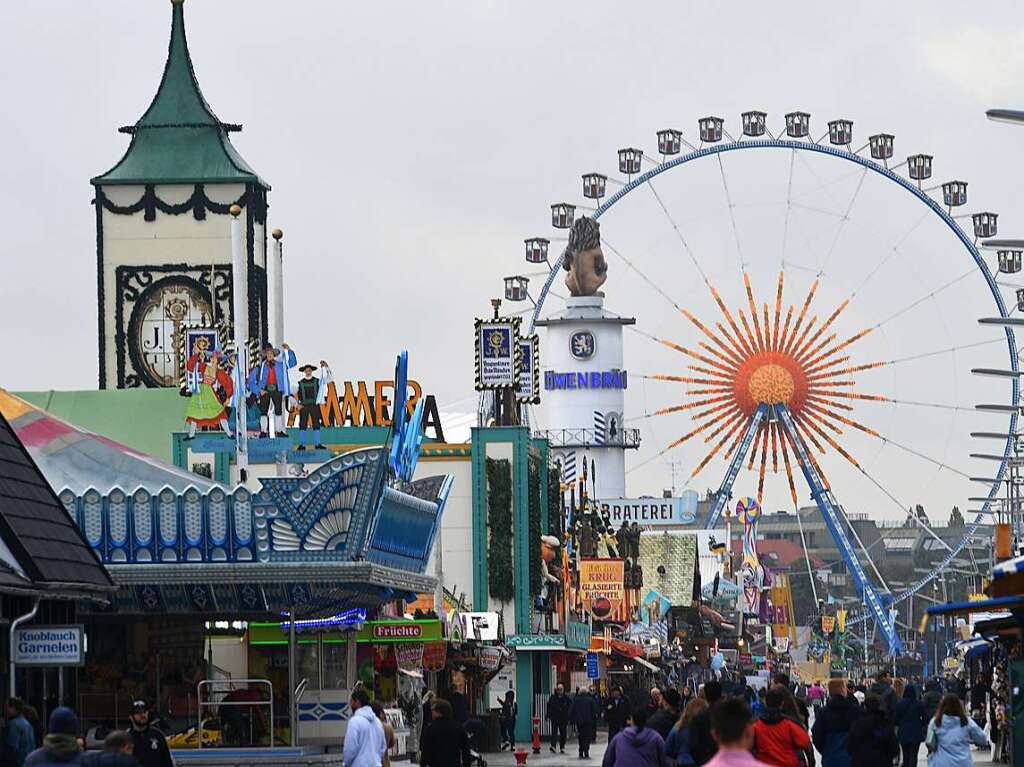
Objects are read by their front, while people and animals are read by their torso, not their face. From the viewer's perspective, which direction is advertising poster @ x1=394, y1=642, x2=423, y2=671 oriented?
toward the camera

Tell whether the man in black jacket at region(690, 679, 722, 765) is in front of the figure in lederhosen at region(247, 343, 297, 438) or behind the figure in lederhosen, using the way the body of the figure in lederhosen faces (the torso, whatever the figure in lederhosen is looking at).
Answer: in front

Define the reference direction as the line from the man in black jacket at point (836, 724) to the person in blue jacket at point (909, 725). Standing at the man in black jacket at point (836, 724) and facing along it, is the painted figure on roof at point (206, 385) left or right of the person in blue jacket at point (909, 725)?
left

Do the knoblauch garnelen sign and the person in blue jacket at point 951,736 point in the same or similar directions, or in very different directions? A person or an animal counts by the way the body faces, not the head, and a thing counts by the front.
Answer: very different directions

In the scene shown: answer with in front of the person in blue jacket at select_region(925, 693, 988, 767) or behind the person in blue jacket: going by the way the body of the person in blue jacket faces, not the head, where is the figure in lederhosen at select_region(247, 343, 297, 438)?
in front

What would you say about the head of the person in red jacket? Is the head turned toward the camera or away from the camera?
away from the camera

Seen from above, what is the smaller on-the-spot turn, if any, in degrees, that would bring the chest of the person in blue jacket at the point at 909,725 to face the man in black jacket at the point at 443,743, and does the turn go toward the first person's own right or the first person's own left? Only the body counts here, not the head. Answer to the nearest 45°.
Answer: approximately 135° to the first person's own left

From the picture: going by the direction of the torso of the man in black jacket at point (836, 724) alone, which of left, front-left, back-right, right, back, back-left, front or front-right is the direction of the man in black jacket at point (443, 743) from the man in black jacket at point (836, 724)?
left

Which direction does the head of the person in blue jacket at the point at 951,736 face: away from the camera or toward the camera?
away from the camera

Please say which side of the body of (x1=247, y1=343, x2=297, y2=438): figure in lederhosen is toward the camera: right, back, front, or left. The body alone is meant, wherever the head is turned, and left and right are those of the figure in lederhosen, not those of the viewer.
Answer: front

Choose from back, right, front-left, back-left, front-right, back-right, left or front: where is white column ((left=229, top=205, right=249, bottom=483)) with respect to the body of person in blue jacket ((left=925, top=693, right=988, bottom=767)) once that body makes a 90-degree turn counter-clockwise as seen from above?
front-right

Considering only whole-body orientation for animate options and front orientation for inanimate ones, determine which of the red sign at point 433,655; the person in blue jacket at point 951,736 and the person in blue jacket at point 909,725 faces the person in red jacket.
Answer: the red sign

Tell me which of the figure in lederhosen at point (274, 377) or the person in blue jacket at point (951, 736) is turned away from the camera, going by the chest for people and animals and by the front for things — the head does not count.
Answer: the person in blue jacket

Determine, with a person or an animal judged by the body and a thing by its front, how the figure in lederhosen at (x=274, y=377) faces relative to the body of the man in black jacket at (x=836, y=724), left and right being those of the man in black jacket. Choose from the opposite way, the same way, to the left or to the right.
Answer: the opposite way

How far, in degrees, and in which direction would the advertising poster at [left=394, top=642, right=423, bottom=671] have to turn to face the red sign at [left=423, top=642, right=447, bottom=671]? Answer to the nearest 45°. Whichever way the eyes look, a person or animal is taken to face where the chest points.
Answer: approximately 135° to its left

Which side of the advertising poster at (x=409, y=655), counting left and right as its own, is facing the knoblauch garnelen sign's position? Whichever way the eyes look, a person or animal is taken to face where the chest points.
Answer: front
